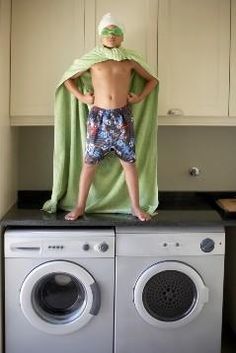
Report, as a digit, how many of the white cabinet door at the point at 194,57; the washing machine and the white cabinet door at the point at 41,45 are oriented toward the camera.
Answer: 3

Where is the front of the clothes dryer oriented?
toward the camera

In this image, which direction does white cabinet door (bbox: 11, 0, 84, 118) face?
toward the camera

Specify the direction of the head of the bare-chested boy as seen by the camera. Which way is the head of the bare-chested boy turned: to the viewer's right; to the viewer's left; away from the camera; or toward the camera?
toward the camera

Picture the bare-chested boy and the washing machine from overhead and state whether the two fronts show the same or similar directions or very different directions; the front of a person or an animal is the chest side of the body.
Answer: same or similar directions
